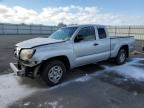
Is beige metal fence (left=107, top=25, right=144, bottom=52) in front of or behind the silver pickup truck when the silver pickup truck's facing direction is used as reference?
behind

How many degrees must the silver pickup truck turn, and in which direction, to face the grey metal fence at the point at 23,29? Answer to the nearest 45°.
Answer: approximately 135° to its right

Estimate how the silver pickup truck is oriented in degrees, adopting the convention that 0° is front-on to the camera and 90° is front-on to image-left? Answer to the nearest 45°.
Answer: approximately 45°
